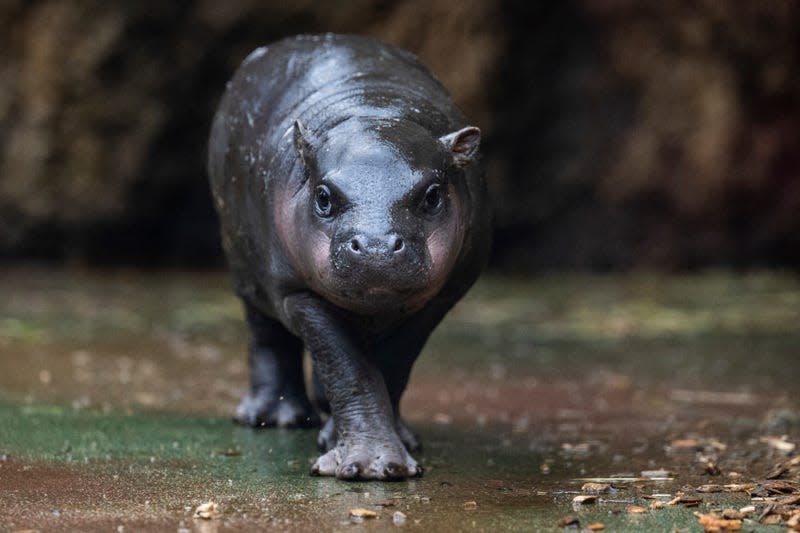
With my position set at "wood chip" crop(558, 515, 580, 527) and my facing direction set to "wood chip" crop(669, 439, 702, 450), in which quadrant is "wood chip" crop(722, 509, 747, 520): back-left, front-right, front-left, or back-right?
front-right

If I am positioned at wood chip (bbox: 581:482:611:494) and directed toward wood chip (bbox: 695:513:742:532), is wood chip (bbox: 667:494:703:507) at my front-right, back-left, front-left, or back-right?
front-left

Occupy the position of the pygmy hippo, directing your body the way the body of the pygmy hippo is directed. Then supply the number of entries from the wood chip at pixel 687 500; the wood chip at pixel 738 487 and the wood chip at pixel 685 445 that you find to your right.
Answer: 0

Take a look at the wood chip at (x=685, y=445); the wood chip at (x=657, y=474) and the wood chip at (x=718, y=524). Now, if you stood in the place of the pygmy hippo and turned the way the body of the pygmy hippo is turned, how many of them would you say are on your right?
0

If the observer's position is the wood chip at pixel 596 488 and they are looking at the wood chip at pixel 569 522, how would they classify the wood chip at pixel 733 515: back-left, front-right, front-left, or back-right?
front-left

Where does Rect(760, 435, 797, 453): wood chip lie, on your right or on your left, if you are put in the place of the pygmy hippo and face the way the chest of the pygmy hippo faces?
on your left

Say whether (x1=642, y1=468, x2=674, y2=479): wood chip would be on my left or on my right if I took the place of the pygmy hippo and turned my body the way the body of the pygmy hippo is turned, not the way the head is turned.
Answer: on my left

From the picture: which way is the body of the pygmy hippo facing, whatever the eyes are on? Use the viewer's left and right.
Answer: facing the viewer

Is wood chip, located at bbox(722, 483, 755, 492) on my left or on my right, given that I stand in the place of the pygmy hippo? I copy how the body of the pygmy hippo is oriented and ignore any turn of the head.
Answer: on my left

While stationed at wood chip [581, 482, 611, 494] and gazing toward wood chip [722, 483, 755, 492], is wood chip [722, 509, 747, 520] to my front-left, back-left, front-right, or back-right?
front-right
